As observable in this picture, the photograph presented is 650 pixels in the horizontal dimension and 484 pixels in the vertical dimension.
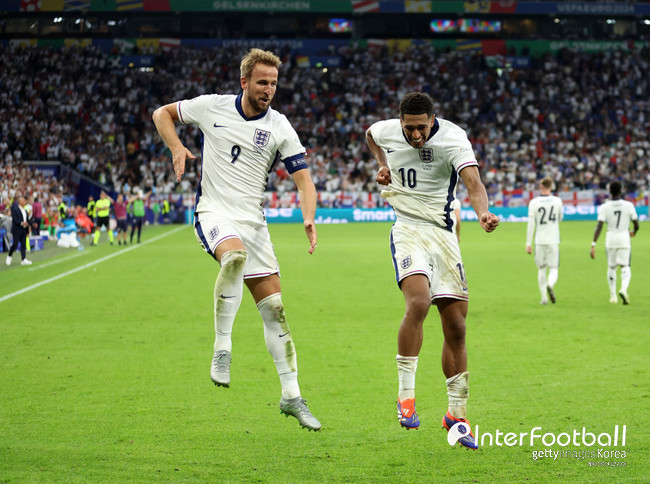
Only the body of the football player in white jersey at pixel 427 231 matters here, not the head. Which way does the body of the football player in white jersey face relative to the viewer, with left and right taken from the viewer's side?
facing the viewer

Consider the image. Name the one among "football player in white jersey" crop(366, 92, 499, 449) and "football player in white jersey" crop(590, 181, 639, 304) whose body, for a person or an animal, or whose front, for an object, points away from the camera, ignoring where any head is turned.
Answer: "football player in white jersey" crop(590, 181, 639, 304)

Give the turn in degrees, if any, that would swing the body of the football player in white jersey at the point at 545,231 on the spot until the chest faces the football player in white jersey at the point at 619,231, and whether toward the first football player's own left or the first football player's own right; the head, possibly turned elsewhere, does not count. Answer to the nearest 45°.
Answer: approximately 90° to the first football player's own right

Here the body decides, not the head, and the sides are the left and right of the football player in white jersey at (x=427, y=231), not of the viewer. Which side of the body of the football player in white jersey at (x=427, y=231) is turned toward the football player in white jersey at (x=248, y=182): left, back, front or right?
right

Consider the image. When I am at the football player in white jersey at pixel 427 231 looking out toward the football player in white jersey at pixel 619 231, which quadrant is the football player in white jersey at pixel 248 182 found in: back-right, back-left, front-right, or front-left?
back-left

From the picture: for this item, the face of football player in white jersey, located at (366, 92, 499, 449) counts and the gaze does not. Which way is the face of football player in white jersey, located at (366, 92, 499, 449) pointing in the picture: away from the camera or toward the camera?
toward the camera

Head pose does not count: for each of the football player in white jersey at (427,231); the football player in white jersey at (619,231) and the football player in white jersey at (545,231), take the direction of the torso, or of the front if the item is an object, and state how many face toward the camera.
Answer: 1

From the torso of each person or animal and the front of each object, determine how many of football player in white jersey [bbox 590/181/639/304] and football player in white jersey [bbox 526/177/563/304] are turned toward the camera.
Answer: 0

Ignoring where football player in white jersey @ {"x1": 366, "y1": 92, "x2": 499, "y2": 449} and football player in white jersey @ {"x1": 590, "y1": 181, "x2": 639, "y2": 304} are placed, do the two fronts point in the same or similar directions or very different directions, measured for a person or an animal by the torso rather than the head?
very different directions

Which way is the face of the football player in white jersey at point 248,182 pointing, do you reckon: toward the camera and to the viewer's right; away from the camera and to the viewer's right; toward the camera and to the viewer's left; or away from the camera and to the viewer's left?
toward the camera and to the viewer's right

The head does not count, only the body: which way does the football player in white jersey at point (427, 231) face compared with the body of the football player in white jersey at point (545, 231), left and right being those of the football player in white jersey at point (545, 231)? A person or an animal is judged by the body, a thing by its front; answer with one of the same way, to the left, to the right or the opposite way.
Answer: the opposite way

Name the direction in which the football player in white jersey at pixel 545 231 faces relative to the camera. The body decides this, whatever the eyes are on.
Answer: away from the camera

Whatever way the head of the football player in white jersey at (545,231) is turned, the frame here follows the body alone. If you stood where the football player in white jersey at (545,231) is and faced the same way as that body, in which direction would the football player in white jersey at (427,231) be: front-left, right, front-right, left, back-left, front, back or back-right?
back

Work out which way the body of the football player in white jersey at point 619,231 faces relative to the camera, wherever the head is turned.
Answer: away from the camera

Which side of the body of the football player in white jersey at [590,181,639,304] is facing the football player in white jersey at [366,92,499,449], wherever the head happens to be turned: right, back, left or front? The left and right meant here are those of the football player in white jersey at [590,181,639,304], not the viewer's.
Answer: back

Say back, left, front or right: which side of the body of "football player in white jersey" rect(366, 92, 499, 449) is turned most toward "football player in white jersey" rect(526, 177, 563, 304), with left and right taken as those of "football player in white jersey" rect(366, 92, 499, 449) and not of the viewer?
back

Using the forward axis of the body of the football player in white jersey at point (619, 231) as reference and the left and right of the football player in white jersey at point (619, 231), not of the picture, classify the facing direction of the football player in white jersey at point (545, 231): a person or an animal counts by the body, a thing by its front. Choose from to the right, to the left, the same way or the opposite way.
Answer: the same way
